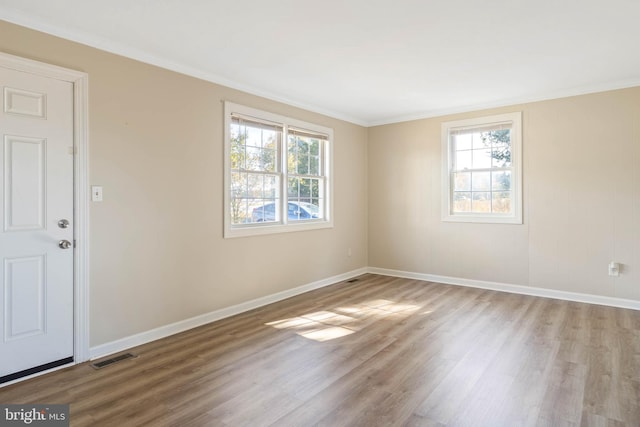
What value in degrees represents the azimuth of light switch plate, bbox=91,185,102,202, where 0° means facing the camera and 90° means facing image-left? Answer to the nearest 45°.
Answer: approximately 0°

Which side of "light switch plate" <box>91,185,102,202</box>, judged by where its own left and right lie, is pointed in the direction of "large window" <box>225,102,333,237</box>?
left

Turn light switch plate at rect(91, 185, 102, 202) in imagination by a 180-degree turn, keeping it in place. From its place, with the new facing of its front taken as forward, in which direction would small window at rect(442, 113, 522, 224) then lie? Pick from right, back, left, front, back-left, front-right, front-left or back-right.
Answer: right
